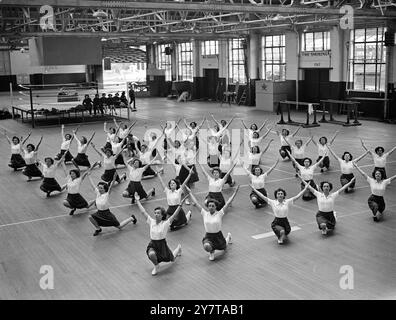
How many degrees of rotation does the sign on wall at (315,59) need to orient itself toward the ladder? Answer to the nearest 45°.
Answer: approximately 135° to its right

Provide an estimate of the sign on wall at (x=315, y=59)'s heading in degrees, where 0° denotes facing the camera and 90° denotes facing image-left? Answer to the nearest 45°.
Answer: approximately 0°
